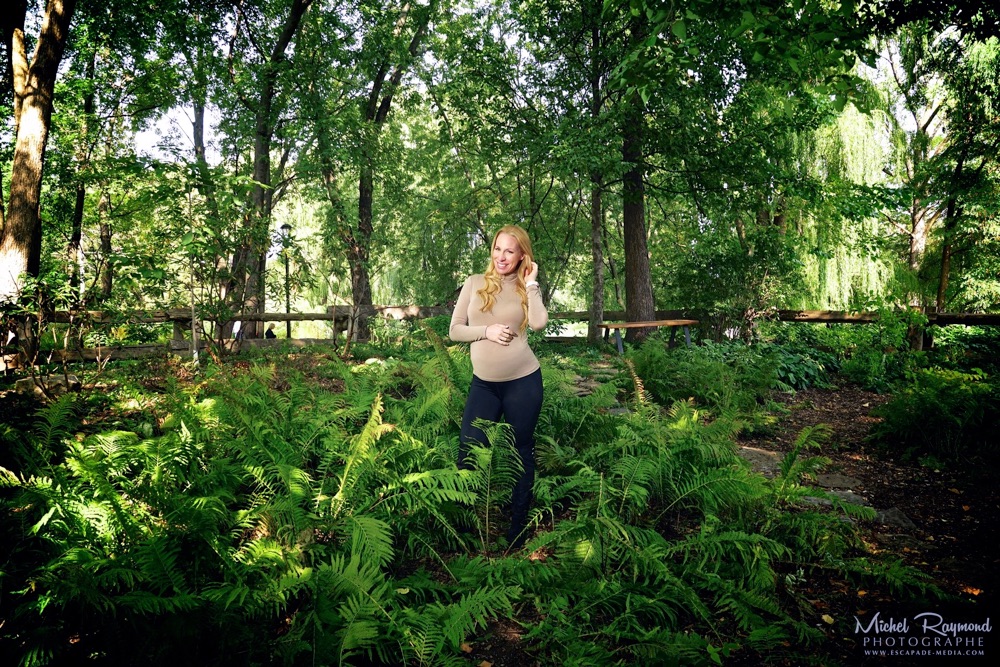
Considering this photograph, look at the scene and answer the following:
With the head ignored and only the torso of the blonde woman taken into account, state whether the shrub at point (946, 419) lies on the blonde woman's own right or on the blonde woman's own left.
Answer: on the blonde woman's own left

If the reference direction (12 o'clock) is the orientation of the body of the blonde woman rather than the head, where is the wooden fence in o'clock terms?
The wooden fence is roughly at 5 o'clock from the blonde woman.

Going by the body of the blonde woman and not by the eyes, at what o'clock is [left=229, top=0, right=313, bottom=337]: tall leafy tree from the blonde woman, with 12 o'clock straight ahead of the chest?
The tall leafy tree is roughly at 5 o'clock from the blonde woman.

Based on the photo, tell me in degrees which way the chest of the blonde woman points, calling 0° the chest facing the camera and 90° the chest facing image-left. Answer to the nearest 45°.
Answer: approximately 0°
